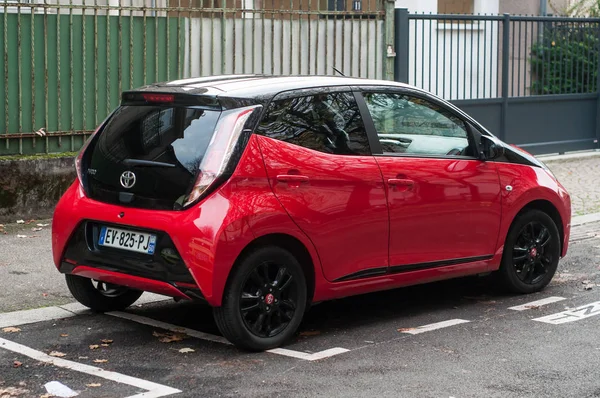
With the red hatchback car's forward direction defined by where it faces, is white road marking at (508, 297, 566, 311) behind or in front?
in front

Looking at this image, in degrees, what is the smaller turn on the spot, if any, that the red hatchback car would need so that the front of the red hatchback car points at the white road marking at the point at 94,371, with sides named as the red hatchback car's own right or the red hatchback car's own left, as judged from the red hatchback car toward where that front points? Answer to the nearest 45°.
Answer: approximately 180°

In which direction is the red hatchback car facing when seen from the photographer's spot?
facing away from the viewer and to the right of the viewer

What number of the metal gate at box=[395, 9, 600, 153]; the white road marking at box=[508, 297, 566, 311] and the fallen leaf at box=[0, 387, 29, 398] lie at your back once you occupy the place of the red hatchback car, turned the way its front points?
1

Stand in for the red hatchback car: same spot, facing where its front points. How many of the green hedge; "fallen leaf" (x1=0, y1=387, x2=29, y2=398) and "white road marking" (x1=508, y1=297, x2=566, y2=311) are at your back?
1

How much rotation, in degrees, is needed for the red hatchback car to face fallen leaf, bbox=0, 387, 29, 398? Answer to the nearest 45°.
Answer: approximately 180°
